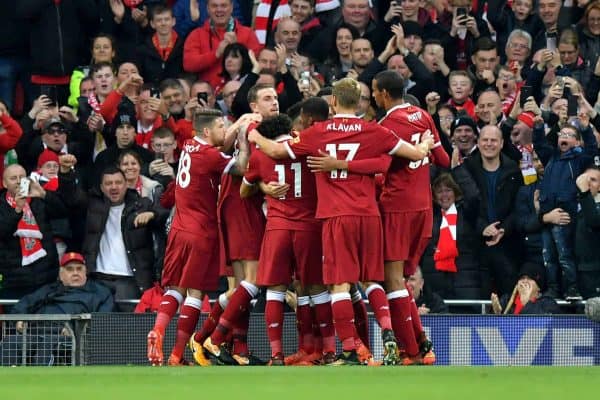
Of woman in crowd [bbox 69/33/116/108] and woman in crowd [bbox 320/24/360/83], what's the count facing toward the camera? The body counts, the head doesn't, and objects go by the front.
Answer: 2

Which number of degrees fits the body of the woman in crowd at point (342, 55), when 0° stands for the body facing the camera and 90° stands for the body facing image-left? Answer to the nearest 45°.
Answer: approximately 0°

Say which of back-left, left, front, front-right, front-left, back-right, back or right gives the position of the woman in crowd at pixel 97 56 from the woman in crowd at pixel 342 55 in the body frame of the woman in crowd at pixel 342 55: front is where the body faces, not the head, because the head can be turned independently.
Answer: right

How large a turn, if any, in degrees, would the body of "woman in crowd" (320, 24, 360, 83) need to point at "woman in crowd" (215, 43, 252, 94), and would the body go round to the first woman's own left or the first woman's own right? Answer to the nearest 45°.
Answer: approximately 90° to the first woman's own right

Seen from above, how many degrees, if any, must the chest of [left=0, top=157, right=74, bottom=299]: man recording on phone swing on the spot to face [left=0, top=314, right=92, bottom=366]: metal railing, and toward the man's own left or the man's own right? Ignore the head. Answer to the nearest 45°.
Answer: approximately 45° to the man's own right
